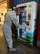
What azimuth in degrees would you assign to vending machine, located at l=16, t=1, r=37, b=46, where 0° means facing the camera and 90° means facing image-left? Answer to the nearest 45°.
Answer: approximately 45°
